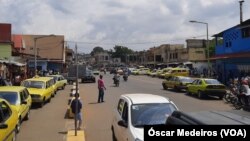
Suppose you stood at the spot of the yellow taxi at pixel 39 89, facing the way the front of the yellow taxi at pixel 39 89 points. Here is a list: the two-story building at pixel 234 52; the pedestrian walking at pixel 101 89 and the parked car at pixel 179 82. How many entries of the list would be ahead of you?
0

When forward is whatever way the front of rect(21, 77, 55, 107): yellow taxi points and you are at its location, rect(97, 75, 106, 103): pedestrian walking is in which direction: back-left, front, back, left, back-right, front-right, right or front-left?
back-left

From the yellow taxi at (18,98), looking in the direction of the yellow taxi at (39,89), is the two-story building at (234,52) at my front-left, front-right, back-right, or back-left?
front-right

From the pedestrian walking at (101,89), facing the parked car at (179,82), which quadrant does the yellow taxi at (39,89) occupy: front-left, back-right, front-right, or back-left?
back-left
